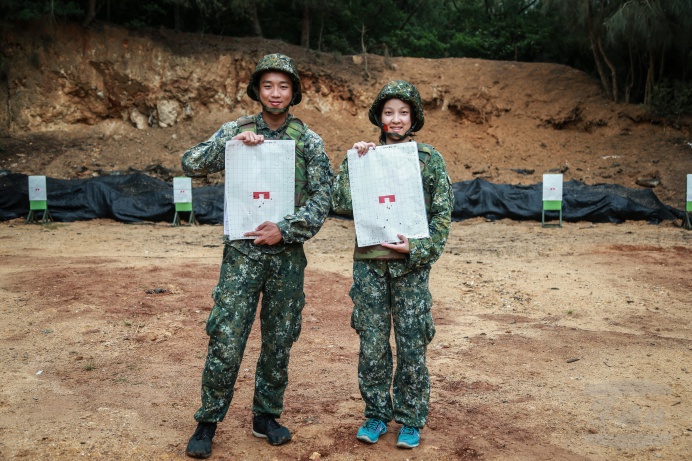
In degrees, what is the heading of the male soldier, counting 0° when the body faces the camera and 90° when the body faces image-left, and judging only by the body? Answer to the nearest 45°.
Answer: approximately 0°

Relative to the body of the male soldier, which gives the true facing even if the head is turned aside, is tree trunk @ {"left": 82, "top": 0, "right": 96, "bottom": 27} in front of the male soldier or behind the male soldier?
behind

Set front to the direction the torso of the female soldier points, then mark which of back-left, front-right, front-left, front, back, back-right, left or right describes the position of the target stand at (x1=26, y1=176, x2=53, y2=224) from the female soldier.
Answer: back-right

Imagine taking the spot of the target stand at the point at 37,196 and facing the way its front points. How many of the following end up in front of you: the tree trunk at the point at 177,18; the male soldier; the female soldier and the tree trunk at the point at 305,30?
2

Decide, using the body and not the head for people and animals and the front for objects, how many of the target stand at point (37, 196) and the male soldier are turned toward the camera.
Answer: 2

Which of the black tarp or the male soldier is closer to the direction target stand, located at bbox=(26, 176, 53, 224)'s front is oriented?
the male soldier

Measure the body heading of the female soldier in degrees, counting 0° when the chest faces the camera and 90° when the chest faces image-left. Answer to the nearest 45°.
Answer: approximately 0°

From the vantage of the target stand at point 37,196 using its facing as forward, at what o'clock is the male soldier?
The male soldier is roughly at 12 o'clock from the target stand.

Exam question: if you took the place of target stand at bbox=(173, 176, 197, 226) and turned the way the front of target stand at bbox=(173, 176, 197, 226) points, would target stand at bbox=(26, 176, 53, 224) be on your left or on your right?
on your right

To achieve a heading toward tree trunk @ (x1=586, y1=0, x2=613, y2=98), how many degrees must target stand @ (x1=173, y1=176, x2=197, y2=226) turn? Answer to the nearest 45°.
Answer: approximately 90° to its left
